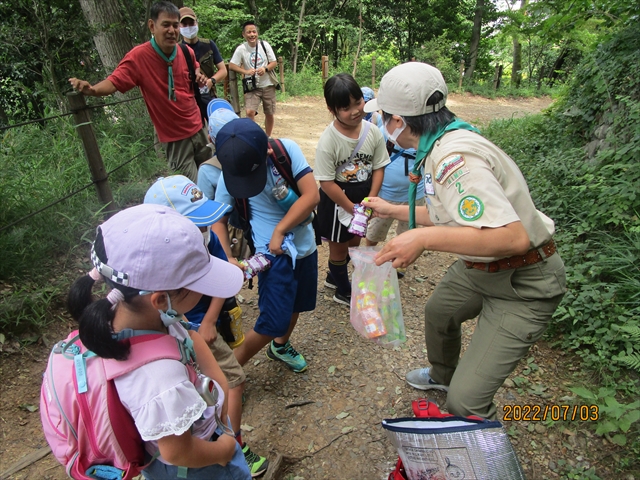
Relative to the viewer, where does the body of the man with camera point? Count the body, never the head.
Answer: toward the camera

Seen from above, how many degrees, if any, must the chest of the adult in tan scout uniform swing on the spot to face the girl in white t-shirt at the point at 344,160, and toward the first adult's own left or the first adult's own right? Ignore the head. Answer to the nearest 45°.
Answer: approximately 45° to the first adult's own right

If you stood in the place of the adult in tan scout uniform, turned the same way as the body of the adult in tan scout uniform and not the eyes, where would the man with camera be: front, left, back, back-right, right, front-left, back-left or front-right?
front-right

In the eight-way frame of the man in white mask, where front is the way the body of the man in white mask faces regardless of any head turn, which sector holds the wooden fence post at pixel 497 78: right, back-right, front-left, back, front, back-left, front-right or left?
back-left

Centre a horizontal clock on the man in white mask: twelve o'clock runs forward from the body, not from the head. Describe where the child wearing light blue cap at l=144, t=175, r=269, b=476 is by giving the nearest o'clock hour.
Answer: The child wearing light blue cap is roughly at 12 o'clock from the man in white mask.

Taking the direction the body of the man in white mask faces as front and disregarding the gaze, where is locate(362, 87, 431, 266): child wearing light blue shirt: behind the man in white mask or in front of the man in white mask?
in front

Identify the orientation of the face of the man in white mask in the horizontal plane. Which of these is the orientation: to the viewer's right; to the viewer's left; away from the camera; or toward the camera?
toward the camera

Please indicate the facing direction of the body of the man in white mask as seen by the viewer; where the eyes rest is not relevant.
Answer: toward the camera

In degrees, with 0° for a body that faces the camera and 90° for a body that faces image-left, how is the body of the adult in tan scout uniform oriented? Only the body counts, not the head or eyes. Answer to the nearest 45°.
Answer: approximately 90°

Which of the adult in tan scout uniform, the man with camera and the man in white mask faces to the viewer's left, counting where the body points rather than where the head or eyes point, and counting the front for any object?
the adult in tan scout uniform

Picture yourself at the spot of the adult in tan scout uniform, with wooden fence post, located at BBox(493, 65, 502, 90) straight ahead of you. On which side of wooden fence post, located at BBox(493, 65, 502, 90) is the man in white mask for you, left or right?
left

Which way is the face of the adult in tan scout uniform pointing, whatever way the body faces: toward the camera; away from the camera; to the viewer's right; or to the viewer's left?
to the viewer's left

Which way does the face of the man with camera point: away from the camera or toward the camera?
toward the camera

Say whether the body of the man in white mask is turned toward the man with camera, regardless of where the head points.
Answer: no

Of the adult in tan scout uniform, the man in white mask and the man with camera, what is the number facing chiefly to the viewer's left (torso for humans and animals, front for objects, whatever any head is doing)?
1

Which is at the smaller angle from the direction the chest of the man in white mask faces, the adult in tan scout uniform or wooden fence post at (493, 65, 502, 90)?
the adult in tan scout uniform

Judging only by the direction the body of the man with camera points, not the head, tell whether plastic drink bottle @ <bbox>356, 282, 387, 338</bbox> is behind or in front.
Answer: in front

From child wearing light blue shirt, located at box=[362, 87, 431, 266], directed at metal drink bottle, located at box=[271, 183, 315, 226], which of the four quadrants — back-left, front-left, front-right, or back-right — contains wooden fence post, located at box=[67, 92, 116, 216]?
front-right
